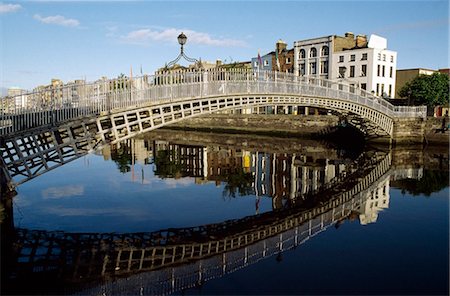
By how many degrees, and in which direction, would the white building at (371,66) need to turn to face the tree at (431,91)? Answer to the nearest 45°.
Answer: approximately 90° to its left
